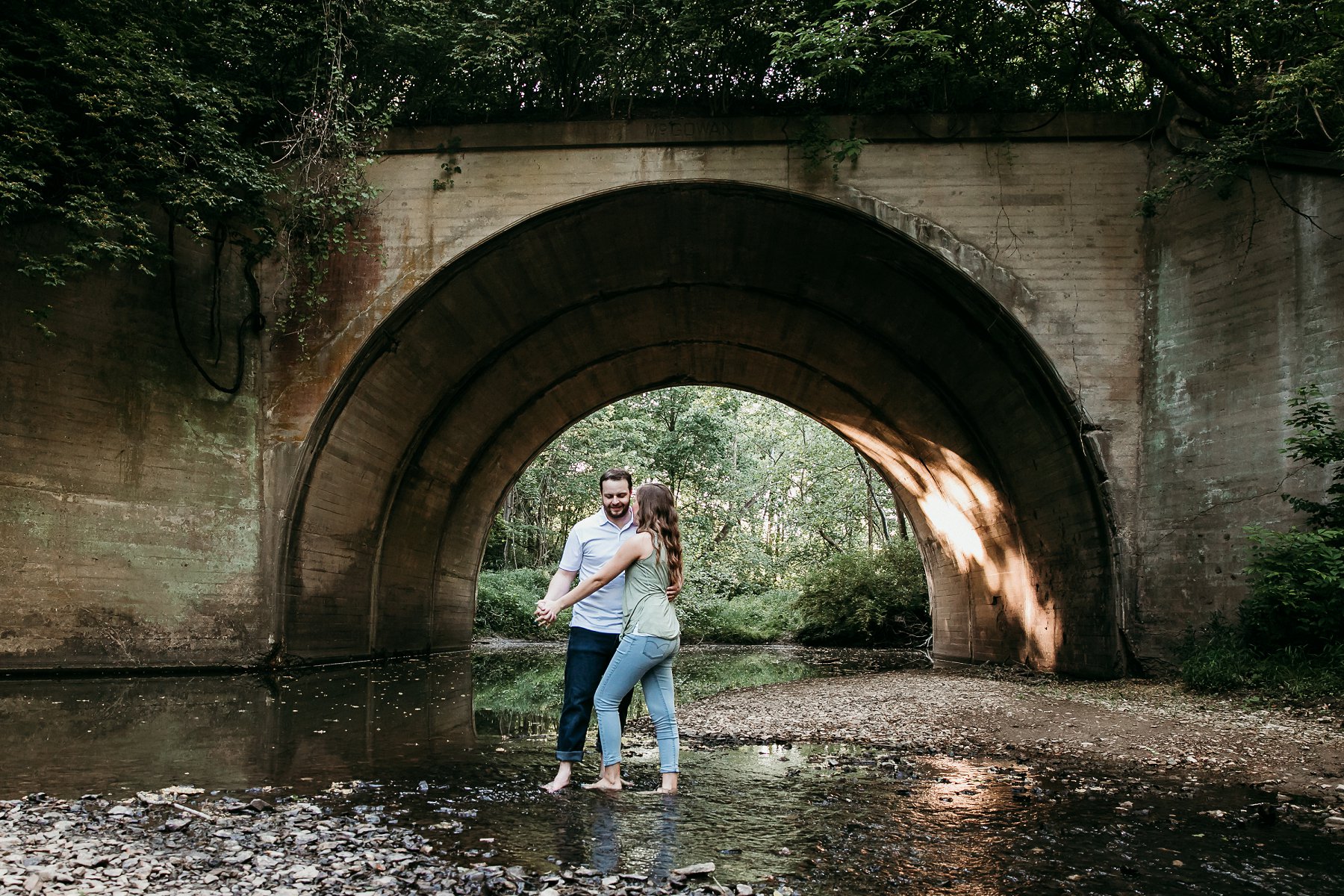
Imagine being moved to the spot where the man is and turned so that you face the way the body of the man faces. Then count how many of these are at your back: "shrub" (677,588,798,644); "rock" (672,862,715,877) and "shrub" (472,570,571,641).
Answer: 2

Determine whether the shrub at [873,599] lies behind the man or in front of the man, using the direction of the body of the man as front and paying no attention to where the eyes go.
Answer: behind

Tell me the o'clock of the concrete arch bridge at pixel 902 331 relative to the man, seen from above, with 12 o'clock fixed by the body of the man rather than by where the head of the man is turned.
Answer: The concrete arch bridge is roughly at 7 o'clock from the man.

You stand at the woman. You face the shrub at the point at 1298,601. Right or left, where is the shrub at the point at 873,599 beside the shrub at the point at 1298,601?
left

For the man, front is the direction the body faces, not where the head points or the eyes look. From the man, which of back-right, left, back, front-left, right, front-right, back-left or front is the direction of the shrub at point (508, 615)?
back

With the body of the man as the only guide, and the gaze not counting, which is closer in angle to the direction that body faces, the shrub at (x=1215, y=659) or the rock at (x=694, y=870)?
the rock

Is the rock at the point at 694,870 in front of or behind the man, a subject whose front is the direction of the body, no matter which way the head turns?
in front

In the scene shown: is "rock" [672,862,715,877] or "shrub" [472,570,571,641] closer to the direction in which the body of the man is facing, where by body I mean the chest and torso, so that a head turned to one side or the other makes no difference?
the rock

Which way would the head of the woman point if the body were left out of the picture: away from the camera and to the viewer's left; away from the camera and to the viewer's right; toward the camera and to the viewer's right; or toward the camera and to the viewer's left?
away from the camera and to the viewer's left

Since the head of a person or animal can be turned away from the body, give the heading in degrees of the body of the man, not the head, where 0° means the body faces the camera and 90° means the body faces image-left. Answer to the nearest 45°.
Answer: approximately 0°
